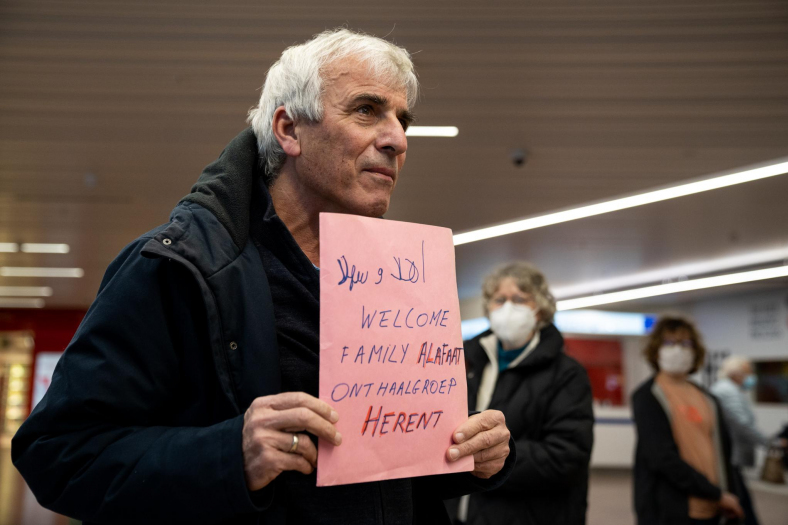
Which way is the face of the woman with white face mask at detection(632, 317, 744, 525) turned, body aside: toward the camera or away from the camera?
toward the camera

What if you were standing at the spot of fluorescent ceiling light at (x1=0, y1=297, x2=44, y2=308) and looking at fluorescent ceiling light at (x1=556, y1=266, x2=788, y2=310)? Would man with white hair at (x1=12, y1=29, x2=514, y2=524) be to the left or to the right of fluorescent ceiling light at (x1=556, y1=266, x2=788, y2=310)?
right

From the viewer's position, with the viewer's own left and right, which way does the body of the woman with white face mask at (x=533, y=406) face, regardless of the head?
facing the viewer and to the left of the viewer

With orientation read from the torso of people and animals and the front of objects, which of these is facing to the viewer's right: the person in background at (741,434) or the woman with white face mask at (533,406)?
the person in background

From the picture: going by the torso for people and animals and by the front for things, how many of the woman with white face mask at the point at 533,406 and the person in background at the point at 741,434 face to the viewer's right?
1

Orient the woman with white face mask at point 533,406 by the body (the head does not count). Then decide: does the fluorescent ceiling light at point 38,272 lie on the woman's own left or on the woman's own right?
on the woman's own right

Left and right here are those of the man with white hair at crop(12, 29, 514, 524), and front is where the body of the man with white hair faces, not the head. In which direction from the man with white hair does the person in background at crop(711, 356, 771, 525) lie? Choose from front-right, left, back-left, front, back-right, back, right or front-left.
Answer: left

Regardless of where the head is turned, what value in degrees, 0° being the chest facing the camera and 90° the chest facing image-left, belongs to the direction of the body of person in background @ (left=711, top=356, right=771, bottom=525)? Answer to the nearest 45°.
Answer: approximately 270°

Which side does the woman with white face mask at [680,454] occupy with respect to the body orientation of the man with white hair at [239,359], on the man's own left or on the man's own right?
on the man's own left

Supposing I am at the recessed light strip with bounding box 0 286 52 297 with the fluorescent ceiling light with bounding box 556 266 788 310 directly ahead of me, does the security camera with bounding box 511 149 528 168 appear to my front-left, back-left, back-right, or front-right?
front-right
